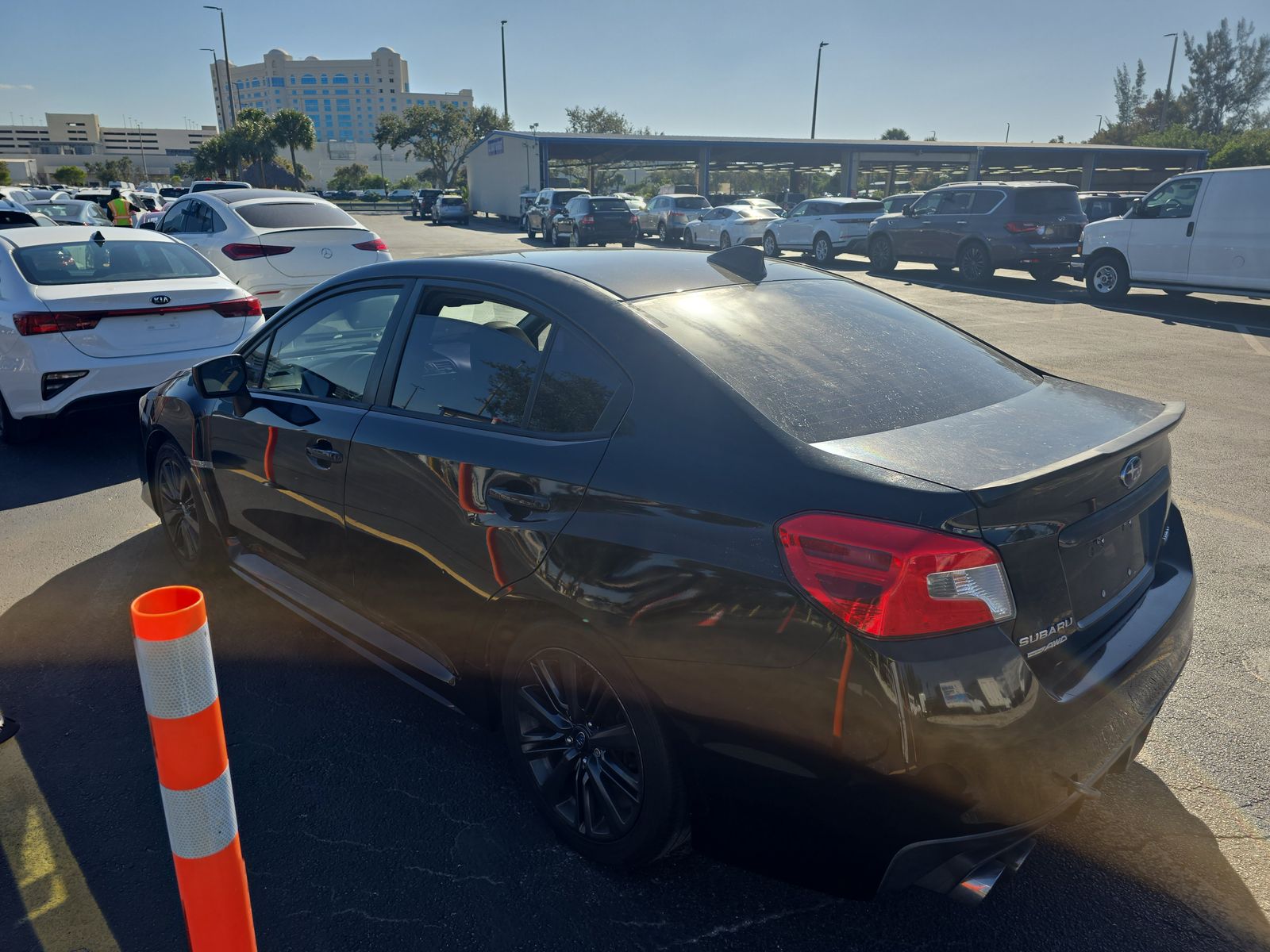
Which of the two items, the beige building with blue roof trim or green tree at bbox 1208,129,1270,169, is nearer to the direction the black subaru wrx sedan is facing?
the beige building with blue roof trim

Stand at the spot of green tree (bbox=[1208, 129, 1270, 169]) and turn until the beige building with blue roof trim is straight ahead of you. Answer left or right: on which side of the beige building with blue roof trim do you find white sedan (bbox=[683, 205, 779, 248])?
left

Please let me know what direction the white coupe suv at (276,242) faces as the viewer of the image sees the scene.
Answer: facing away from the viewer and to the left of the viewer

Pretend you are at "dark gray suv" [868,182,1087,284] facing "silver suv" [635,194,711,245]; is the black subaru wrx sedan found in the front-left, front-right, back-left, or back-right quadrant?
back-left

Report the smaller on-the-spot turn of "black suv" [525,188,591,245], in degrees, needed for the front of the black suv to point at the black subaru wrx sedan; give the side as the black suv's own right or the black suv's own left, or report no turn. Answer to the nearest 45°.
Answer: approximately 135° to the black suv's own left

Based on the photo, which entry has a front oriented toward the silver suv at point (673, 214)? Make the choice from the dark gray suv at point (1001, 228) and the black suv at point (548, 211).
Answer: the dark gray suv at point (1001, 228)

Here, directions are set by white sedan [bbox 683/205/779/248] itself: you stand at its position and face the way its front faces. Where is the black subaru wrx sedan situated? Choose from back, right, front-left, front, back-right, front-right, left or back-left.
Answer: back-left

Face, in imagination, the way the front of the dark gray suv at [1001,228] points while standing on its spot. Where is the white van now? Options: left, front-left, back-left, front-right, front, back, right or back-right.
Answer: back
